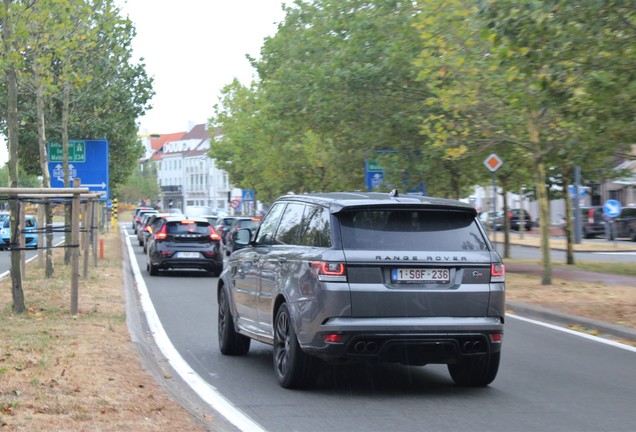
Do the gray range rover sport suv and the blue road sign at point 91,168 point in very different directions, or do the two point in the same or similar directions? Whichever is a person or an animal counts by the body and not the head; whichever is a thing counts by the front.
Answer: very different directions

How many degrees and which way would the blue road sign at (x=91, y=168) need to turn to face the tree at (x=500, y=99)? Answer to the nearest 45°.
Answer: approximately 45° to its left

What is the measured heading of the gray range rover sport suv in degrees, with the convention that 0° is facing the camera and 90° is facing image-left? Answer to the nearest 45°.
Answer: approximately 135°

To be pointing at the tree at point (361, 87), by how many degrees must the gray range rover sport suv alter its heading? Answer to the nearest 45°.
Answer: approximately 45° to its right

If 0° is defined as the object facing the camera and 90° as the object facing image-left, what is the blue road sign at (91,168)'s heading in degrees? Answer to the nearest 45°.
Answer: approximately 0°

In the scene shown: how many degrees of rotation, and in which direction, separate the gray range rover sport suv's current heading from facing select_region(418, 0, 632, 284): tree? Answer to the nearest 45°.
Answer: approximately 45° to its right

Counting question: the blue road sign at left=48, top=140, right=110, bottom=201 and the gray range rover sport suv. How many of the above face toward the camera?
1

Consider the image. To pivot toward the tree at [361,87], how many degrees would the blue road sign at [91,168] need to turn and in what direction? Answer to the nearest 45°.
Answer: approximately 45° to its left

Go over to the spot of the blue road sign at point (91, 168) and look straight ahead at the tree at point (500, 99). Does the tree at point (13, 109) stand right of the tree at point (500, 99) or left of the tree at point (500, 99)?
right
